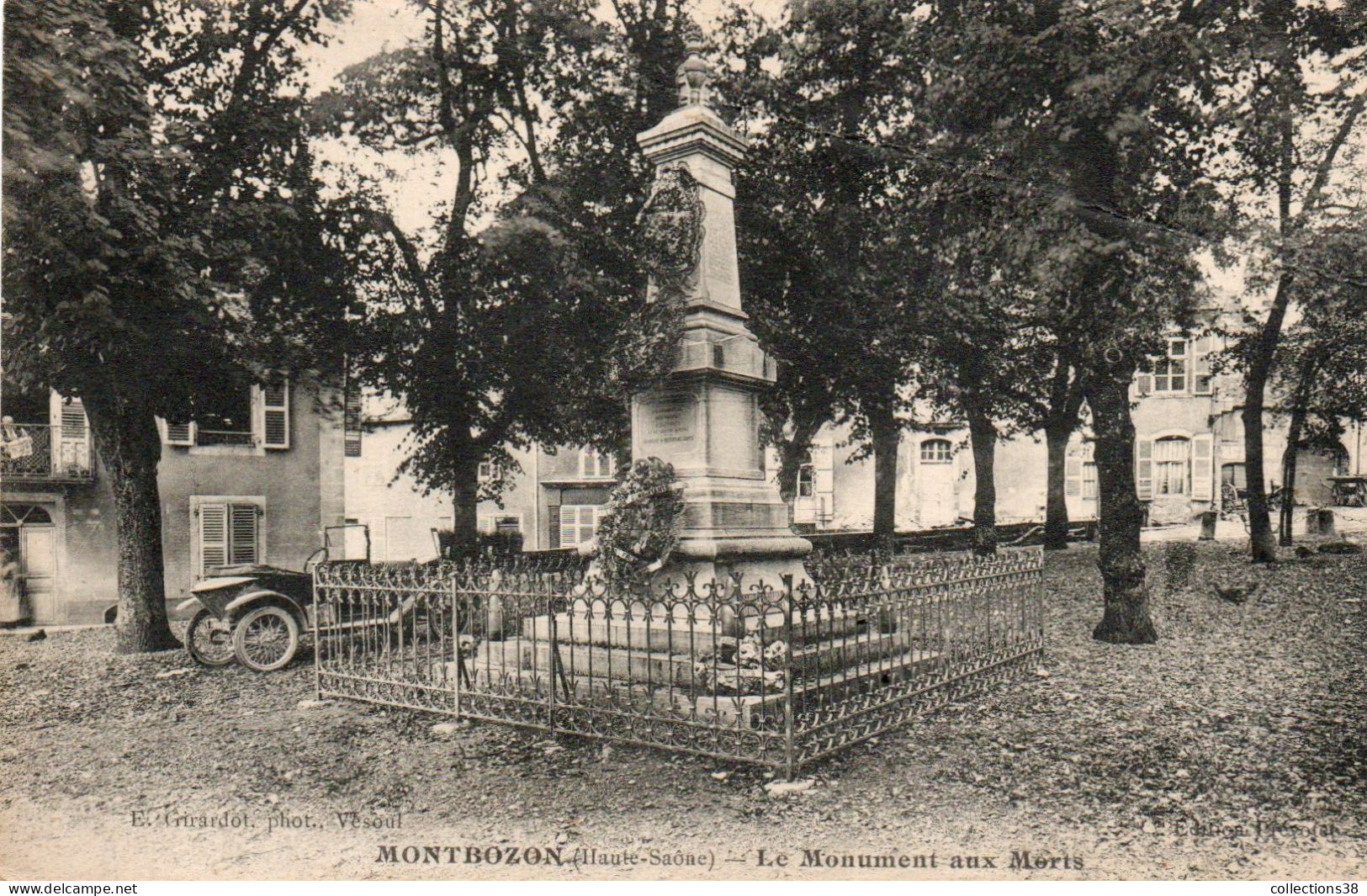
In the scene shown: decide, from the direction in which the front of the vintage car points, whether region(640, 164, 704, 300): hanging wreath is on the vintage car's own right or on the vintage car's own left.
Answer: on the vintage car's own right

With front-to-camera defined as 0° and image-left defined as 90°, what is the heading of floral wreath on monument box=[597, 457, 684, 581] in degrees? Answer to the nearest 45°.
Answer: approximately 45°

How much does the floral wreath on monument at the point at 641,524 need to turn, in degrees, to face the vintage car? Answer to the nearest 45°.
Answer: approximately 90° to its right
